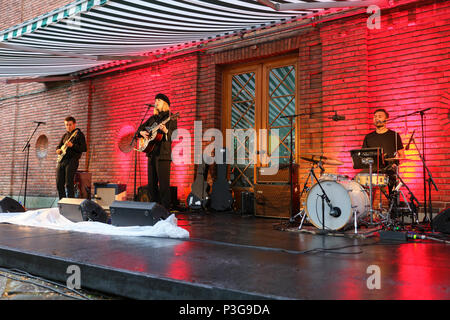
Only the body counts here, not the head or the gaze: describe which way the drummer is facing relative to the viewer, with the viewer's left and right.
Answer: facing the viewer and to the left of the viewer

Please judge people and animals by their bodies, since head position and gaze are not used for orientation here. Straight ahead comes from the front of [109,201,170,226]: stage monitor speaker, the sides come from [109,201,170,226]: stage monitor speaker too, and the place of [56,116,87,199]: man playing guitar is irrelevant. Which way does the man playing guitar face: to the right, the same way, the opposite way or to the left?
the opposite way

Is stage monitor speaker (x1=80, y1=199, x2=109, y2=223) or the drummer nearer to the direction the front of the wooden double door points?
the stage monitor speaker

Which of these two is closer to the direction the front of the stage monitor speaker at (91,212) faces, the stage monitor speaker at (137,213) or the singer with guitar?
the singer with guitar

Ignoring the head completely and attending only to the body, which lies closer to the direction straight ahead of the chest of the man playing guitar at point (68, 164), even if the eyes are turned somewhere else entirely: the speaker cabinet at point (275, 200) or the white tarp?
the white tarp

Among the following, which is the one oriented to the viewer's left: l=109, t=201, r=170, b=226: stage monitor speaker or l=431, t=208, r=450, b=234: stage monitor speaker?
l=431, t=208, r=450, b=234: stage monitor speaker

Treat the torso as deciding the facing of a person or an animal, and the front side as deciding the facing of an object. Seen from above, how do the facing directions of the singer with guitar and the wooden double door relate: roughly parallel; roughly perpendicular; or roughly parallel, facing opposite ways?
roughly parallel

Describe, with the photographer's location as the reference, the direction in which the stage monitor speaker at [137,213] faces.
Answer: facing away from the viewer and to the right of the viewer

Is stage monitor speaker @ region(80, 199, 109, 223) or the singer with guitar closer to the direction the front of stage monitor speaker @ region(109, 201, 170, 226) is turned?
the singer with guitar

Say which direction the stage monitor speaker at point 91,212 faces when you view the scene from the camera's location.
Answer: facing away from the viewer and to the right of the viewer

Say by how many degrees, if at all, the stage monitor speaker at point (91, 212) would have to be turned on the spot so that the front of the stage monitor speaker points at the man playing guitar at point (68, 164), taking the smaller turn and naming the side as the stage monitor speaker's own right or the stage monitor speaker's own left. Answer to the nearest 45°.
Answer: approximately 45° to the stage monitor speaker's own left

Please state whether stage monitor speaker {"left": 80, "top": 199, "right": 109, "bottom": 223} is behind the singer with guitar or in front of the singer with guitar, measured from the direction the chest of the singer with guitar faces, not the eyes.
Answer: in front
